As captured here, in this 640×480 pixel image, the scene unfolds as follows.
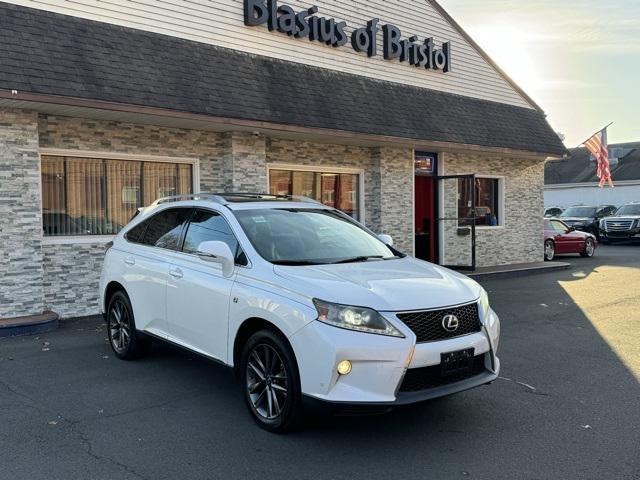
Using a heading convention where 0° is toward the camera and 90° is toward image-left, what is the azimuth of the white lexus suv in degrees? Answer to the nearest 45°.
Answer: approximately 315°

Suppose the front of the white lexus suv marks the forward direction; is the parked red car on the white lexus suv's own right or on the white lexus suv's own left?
on the white lexus suv's own left

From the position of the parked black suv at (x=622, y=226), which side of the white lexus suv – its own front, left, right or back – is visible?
left

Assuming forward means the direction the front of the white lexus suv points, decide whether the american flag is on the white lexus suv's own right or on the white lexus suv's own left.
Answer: on the white lexus suv's own left

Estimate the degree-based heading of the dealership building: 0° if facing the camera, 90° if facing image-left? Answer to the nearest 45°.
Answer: approximately 315°

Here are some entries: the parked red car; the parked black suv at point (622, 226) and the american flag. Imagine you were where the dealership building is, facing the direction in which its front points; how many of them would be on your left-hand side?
3

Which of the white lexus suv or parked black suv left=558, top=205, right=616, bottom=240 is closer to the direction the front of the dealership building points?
the white lexus suv

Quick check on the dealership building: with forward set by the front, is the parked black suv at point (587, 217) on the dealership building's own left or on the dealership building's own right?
on the dealership building's own left

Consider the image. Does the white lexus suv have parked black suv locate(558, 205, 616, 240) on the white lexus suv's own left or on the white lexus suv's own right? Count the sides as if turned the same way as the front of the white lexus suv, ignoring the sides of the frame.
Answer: on the white lexus suv's own left

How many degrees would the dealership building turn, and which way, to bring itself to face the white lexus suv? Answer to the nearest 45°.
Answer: approximately 45° to its right

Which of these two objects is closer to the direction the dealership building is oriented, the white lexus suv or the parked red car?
the white lexus suv

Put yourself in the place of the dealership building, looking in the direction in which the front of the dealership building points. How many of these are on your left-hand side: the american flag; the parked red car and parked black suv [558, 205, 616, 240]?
3
